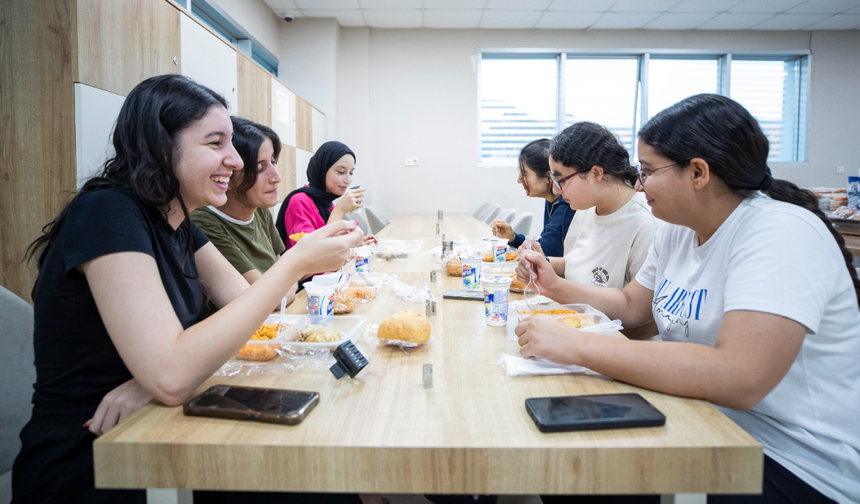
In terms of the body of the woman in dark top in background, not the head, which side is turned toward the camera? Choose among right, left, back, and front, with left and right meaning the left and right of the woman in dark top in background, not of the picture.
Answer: left

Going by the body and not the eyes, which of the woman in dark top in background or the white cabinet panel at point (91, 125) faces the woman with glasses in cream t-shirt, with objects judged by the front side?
the white cabinet panel

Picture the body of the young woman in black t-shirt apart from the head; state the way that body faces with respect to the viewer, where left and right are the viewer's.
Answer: facing to the right of the viewer

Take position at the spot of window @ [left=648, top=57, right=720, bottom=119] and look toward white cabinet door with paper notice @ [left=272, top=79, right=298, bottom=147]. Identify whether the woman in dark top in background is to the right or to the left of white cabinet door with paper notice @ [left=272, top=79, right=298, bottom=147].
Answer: left

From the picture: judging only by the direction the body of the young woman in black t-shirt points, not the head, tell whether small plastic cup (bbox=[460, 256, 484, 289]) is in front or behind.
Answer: in front

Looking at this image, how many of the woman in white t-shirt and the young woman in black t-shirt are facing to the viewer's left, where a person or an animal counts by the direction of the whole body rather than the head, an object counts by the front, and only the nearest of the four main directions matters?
1

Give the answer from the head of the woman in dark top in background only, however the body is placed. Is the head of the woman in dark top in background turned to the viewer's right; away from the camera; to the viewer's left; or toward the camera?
to the viewer's left

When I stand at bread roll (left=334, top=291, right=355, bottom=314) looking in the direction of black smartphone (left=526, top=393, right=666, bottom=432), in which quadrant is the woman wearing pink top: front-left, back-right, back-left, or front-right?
back-left

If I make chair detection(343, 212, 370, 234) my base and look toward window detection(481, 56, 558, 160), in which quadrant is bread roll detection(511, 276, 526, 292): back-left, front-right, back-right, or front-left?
back-right

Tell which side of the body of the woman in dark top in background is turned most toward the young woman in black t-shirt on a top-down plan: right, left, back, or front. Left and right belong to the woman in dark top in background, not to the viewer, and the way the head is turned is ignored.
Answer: left

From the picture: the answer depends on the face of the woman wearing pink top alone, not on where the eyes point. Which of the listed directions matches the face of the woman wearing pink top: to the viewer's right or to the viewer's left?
to the viewer's right

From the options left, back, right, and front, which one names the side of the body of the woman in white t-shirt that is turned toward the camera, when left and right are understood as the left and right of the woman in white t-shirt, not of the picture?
left
